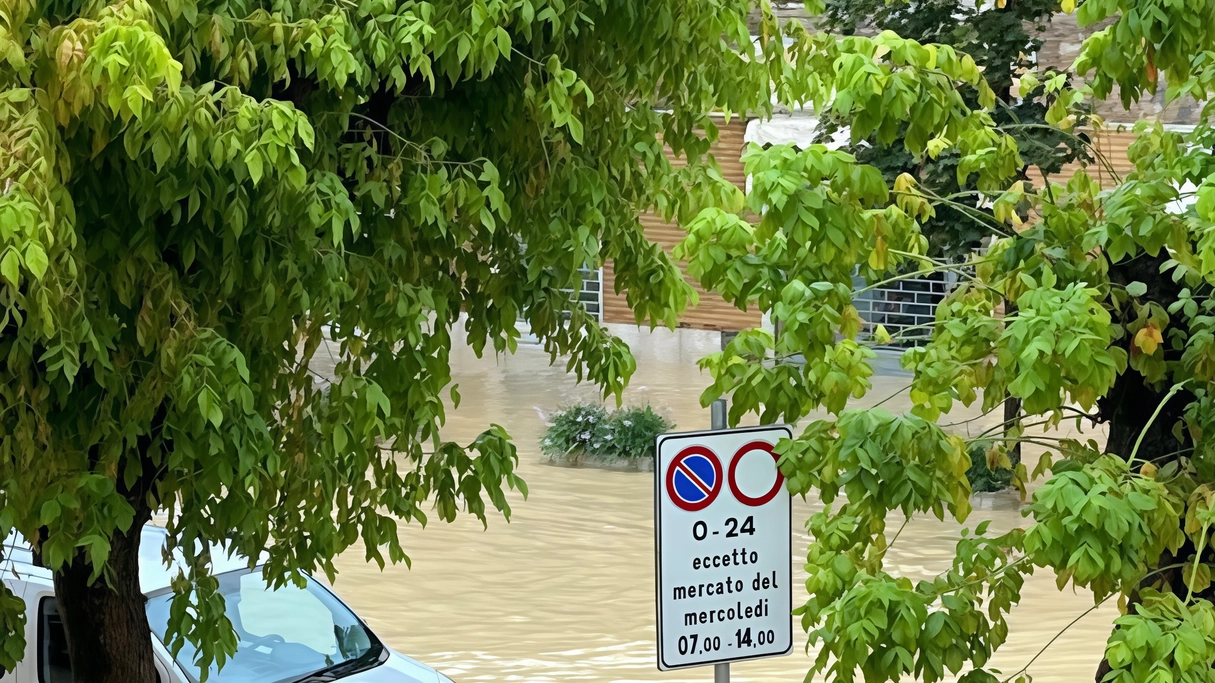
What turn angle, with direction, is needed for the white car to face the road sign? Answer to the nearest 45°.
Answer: approximately 45° to its right

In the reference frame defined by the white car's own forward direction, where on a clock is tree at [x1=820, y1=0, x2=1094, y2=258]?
The tree is roughly at 9 o'clock from the white car.

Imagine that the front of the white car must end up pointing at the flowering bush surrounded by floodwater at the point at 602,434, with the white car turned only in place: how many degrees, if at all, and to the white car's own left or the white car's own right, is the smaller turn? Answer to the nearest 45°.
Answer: approximately 90° to the white car's own left

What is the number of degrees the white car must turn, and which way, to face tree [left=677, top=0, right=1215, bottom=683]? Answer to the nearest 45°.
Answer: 0° — it already faces it

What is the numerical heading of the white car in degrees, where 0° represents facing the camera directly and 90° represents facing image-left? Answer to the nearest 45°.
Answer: approximately 315°

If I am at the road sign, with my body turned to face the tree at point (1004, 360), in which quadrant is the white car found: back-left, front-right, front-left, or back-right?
back-left

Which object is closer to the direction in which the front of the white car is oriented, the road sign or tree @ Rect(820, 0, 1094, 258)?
the road sign
